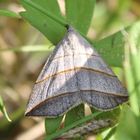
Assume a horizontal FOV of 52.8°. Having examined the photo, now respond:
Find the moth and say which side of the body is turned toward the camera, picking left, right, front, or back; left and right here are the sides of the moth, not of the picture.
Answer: back
